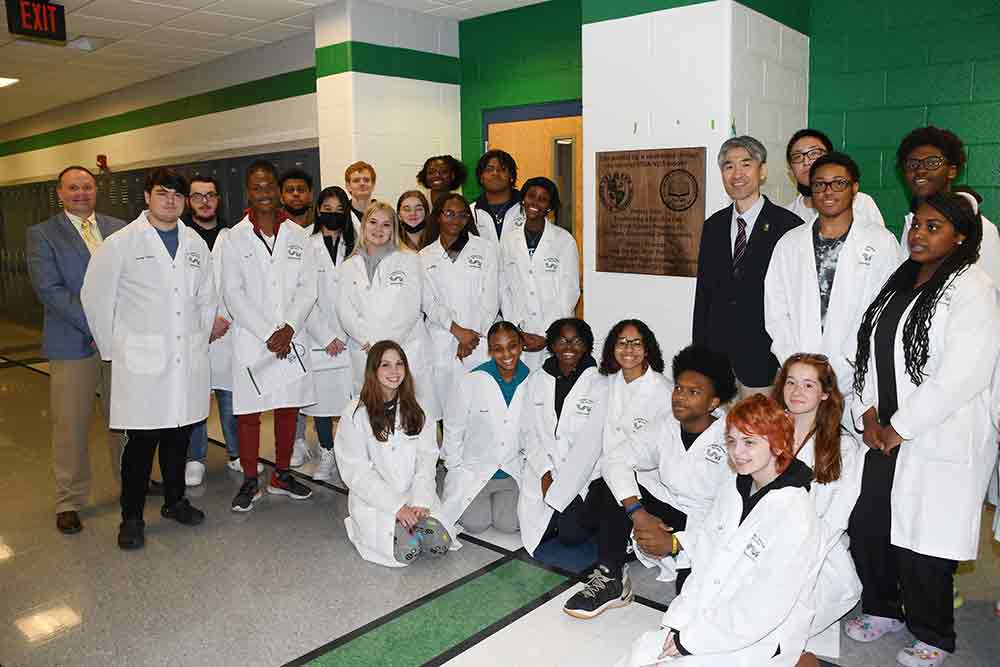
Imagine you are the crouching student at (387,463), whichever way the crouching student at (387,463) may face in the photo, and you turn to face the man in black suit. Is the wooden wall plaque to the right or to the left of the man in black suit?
left

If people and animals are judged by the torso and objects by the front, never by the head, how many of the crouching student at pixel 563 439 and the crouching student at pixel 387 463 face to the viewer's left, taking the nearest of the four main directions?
0

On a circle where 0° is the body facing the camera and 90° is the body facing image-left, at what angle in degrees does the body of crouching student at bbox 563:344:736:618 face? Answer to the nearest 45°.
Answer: approximately 45°

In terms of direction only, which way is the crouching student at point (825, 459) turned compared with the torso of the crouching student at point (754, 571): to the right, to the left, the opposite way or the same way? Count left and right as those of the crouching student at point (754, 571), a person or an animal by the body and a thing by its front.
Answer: the same way

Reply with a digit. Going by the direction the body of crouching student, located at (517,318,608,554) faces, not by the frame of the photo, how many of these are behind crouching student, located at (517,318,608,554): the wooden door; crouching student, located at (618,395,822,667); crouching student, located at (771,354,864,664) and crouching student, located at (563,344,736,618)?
1

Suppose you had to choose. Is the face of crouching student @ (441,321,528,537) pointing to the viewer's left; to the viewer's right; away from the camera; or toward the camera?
toward the camera

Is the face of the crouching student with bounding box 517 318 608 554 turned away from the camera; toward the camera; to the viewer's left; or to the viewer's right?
toward the camera

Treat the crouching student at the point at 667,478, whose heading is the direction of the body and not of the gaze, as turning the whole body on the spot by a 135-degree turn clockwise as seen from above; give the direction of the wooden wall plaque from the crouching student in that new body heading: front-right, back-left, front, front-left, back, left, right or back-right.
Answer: front

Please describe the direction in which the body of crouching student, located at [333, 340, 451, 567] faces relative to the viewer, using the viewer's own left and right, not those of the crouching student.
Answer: facing the viewer and to the right of the viewer

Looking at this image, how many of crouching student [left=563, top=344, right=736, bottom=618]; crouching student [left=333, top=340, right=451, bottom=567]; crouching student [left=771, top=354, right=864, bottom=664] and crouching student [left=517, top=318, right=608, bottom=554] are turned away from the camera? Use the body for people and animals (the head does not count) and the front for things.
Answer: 0

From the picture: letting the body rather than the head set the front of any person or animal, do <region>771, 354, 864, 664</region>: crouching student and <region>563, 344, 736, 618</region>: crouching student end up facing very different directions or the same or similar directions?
same or similar directions

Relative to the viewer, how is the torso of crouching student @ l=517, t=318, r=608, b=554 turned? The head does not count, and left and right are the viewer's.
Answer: facing the viewer

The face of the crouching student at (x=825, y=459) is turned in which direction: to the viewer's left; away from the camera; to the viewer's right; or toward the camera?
toward the camera

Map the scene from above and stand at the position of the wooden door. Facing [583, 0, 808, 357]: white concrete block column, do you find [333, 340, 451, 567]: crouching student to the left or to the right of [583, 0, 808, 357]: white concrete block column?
right

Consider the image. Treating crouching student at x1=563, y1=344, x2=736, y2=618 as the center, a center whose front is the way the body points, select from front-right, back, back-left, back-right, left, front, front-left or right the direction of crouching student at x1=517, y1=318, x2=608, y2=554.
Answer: right

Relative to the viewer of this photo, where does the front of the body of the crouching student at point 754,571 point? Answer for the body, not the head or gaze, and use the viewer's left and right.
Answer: facing the viewer and to the left of the viewer

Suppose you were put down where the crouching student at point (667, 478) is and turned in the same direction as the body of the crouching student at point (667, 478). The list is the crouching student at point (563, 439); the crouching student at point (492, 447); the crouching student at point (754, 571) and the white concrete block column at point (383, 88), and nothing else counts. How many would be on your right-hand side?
3

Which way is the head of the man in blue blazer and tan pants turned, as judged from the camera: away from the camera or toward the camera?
toward the camera

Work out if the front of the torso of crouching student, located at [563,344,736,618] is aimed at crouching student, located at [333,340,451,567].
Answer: no
